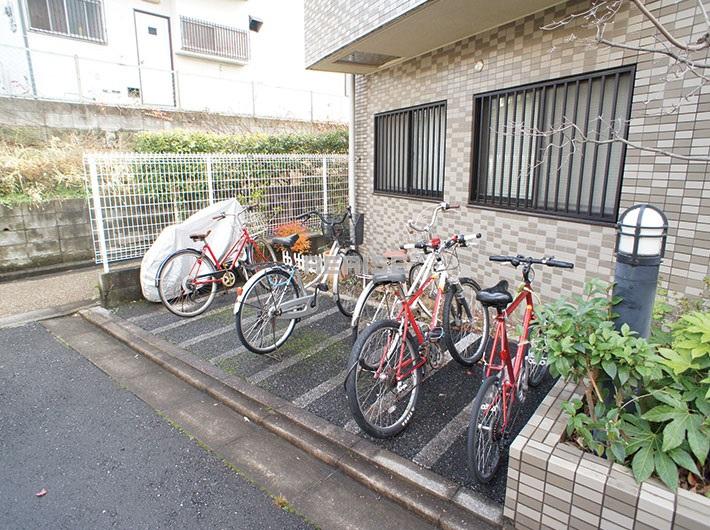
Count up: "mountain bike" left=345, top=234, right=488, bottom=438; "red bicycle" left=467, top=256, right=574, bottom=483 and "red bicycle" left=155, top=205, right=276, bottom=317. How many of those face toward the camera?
0

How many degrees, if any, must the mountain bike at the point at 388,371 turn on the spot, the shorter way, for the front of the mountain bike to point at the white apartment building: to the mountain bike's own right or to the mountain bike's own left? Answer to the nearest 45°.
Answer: approximately 90° to the mountain bike's own left

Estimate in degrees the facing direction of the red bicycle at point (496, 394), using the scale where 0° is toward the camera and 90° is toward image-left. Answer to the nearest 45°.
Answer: approximately 225°

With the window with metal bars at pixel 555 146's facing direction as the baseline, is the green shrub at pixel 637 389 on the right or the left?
on its left

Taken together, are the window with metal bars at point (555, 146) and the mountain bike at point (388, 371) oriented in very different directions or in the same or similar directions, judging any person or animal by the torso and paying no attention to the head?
very different directions

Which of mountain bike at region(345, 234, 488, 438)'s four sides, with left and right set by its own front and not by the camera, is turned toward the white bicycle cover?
left

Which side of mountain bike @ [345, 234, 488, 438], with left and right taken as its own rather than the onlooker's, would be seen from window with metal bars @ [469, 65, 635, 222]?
front

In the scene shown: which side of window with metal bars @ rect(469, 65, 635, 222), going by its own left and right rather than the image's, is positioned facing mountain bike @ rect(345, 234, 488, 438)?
front

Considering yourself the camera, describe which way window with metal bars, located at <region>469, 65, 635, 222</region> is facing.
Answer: facing the viewer and to the left of the viewer

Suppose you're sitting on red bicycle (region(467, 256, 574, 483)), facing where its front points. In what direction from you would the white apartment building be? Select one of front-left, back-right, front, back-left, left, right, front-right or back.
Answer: left

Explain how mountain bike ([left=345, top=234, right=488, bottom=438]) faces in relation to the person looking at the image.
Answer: facing away from the viewer and to the right of the viewer

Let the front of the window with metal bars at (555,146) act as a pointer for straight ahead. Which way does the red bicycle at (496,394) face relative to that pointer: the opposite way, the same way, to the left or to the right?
the opposite way

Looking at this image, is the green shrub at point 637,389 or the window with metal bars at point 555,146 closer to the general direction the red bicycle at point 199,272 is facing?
the window with metal bars

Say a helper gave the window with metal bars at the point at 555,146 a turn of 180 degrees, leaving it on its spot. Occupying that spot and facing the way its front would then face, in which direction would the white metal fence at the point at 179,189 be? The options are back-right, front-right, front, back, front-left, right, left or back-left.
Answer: back-left

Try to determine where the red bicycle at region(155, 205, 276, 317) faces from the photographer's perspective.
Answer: facing away from the viewer and to the right of the viewer
